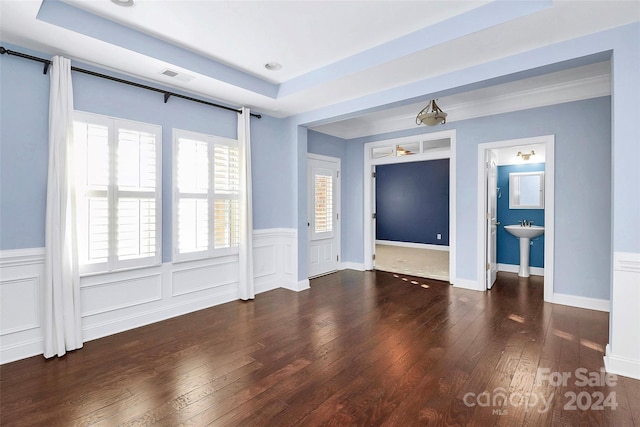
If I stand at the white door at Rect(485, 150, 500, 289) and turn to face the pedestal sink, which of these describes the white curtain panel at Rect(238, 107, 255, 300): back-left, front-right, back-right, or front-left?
back-left

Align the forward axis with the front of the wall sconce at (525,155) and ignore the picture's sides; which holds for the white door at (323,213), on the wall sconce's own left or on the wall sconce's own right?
on the wall sconce's own right
